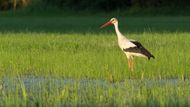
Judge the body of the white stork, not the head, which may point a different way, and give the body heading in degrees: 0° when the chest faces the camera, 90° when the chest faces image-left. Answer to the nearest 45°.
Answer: approximately 90°
